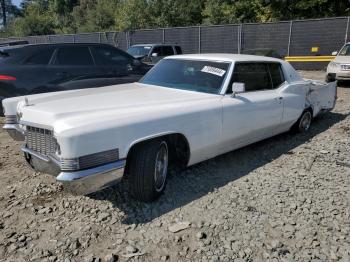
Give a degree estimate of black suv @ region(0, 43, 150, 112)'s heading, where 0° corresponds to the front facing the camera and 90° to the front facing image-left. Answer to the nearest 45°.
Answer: approximately 270°

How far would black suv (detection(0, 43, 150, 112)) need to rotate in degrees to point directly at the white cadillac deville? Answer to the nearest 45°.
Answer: approximately 90° to its right

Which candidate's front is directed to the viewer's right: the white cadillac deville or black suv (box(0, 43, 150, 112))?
the black suv

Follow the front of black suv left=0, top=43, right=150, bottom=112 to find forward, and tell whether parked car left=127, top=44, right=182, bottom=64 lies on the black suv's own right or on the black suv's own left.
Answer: on the black suv's own left

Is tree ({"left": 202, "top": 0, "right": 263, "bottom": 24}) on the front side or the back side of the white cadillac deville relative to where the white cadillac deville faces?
on the back side

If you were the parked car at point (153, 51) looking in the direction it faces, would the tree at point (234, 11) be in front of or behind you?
behind

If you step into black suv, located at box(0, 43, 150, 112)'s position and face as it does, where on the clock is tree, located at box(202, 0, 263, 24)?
The tree is roughly at 10 o'clock from the black suv.

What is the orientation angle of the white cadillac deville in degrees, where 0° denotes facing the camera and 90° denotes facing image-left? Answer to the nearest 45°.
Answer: approximately 45°

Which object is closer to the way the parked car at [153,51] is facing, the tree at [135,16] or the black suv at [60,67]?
the black suv

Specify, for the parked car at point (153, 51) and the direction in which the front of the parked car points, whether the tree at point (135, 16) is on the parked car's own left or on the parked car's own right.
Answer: on the parked car's own right
